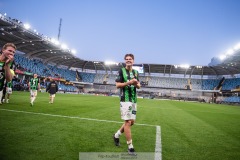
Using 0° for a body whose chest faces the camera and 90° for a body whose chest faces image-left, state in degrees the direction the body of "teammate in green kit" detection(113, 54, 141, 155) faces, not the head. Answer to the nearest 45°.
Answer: approximately 315°
